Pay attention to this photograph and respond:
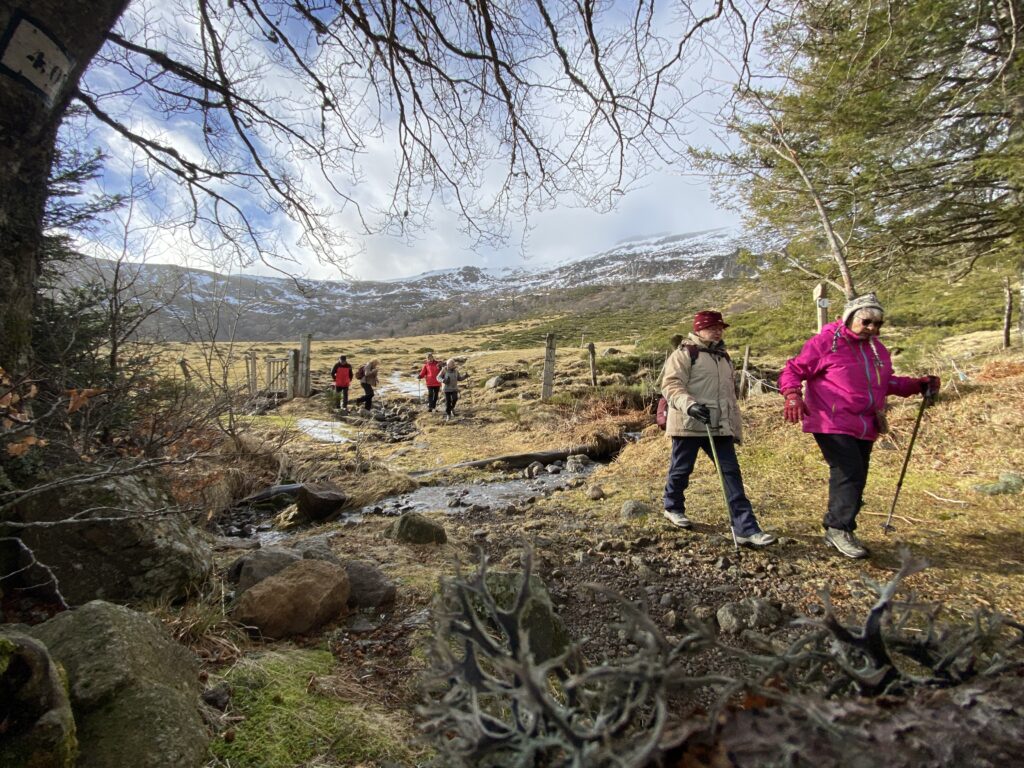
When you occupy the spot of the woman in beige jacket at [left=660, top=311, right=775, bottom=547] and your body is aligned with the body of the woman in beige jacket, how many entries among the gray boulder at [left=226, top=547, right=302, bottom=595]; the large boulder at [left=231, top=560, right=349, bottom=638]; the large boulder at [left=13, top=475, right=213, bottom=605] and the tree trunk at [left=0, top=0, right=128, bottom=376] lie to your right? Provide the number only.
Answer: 4

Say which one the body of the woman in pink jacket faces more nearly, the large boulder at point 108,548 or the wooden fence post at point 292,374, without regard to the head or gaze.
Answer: the large boulder

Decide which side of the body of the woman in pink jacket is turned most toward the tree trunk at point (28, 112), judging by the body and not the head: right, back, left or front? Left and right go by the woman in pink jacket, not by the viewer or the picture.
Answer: right

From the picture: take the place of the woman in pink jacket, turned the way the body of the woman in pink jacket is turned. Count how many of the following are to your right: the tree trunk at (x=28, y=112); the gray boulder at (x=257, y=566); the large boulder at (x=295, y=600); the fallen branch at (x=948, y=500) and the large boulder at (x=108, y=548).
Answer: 4

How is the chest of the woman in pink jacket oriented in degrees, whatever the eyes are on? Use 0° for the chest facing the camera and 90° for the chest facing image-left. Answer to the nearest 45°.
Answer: approximately 315°

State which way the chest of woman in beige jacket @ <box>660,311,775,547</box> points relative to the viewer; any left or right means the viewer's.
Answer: facing the viewer and to the right of the viewer

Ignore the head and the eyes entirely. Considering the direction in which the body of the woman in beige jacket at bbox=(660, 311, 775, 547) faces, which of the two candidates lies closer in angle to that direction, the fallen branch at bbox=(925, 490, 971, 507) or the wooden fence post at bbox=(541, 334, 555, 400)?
the fallen branch

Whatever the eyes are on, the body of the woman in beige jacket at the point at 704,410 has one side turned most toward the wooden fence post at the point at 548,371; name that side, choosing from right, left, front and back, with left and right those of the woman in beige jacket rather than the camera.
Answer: back

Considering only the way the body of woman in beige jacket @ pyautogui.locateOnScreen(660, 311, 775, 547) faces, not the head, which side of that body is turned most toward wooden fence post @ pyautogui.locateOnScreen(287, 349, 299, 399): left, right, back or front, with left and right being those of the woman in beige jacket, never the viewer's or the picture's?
back
